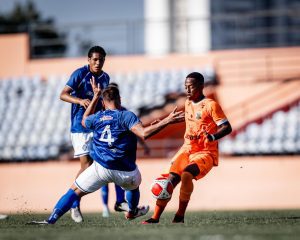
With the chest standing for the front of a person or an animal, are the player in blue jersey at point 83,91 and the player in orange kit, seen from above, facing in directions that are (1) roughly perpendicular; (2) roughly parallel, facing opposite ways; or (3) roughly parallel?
roughly perpendicular

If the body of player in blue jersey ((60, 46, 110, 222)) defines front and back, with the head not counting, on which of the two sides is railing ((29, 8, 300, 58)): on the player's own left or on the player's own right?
on the player's own left

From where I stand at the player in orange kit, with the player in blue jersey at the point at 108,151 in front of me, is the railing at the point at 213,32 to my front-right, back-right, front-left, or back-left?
back-right

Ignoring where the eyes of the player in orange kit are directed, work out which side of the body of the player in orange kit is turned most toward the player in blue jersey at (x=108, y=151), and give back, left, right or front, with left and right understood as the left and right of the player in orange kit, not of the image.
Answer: front

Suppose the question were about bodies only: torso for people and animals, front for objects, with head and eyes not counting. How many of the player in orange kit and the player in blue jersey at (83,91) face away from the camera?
0

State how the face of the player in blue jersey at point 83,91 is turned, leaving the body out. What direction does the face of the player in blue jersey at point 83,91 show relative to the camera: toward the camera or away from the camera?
toward the camera

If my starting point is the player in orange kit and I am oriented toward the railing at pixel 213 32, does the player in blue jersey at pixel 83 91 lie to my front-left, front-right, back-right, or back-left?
front-left

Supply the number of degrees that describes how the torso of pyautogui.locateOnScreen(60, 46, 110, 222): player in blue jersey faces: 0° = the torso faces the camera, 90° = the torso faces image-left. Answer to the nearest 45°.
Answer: approximately 315°

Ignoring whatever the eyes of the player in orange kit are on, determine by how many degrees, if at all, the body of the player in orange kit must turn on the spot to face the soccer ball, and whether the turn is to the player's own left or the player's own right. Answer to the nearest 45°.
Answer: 0° — they already face it

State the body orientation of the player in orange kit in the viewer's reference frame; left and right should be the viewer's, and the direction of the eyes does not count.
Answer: facing the viewer and to the left of the viewer

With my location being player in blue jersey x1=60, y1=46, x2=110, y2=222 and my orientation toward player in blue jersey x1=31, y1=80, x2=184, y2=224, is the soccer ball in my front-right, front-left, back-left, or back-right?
front-left

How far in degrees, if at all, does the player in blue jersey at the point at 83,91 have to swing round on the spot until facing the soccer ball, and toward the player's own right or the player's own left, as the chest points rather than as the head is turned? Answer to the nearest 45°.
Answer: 0° — they already face it

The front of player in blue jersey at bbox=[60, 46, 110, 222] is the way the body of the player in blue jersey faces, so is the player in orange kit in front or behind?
in front

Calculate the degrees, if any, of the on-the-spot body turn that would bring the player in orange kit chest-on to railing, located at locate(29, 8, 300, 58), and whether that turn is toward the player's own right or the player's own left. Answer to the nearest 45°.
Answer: approximately 135° to the player's own right
